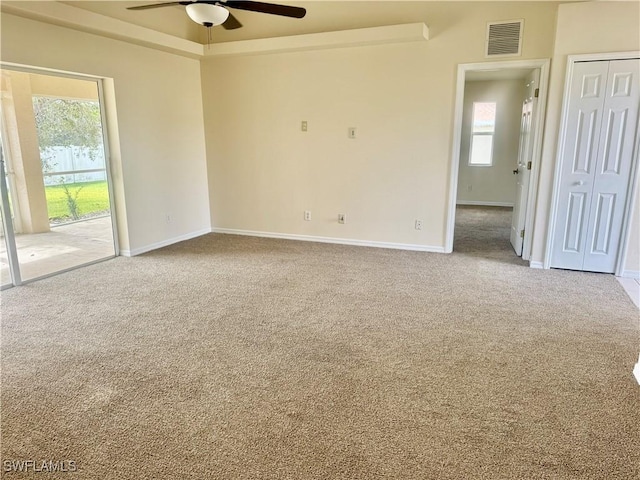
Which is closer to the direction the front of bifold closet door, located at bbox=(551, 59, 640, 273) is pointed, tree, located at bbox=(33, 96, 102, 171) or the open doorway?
the tree

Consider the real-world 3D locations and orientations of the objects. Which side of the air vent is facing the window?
back

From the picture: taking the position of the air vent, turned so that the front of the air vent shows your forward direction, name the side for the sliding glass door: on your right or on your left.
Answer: on your right

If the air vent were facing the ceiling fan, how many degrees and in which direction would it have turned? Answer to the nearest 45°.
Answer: approximately 45° to its right

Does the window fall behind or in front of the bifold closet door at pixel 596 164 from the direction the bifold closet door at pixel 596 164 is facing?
behind

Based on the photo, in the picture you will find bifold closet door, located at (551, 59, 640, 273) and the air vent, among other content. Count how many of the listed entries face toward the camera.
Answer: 2

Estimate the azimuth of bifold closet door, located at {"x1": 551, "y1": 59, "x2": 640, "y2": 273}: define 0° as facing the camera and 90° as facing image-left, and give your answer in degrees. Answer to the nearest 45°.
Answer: approximately 0°
